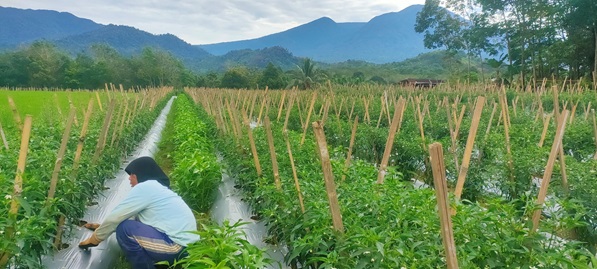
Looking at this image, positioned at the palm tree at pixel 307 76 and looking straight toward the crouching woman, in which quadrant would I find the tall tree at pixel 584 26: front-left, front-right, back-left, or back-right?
front-left

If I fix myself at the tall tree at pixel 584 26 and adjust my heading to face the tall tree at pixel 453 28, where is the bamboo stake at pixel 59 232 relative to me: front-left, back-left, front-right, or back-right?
back-left

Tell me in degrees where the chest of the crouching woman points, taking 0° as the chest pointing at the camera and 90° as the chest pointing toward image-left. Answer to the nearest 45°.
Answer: approximately 90°

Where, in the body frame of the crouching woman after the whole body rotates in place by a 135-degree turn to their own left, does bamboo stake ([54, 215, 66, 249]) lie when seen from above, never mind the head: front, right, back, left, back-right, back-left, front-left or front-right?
back

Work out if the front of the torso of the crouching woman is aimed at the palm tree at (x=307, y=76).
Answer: no

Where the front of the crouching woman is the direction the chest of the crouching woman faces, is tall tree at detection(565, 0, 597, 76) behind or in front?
behind

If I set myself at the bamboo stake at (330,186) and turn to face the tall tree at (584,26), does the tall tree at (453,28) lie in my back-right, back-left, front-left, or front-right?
front-left

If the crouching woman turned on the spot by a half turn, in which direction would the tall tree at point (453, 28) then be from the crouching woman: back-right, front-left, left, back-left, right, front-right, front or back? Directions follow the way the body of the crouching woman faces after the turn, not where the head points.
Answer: front-left

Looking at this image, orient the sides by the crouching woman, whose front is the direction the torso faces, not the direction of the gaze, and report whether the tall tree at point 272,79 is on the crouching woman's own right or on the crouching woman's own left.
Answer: on the crouching woman's own right
